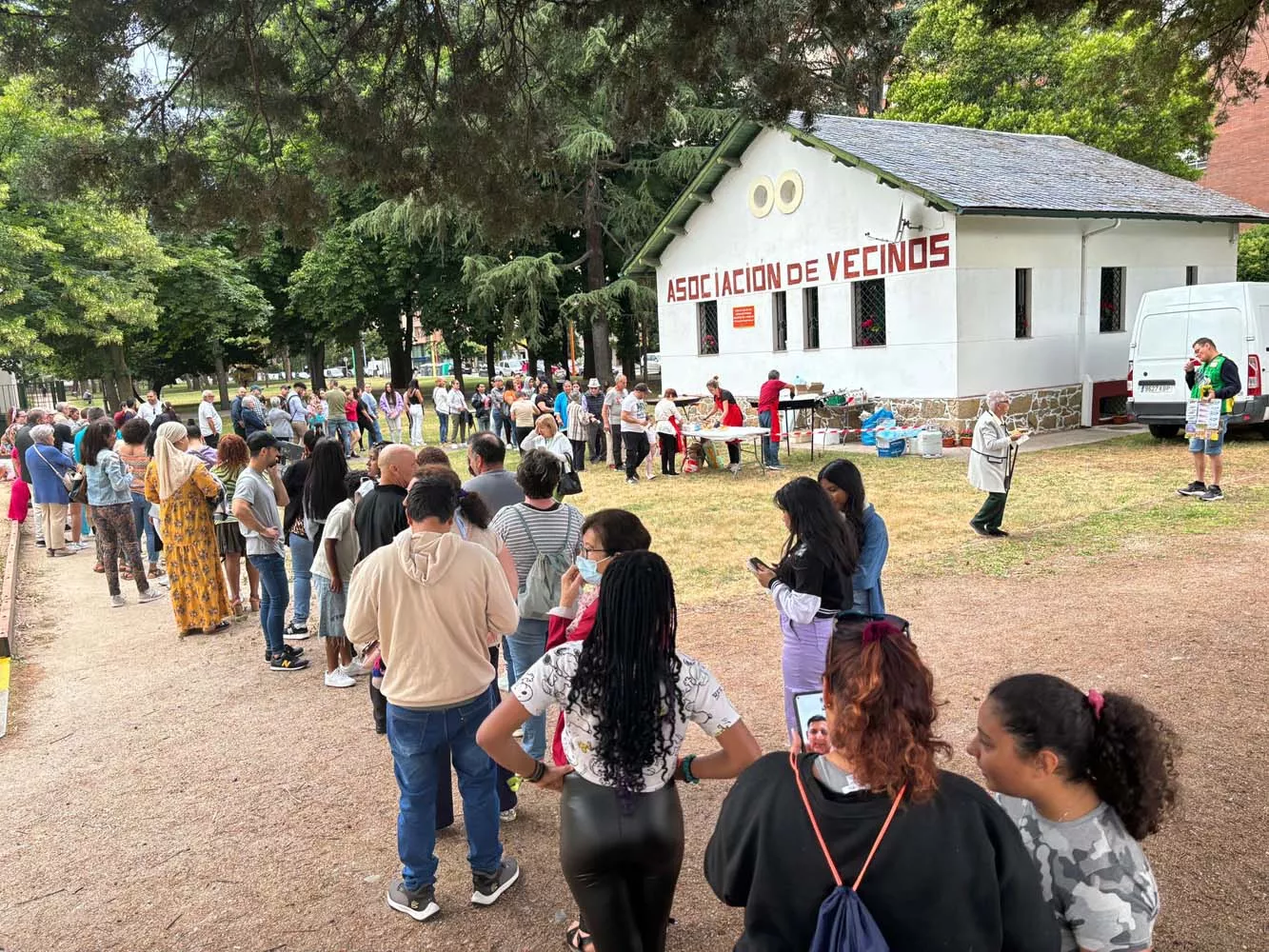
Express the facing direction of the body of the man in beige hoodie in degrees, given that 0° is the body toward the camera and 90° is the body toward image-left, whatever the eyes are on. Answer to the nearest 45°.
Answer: approximately 180°

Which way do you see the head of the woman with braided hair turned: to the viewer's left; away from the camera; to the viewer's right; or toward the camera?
away from the camera

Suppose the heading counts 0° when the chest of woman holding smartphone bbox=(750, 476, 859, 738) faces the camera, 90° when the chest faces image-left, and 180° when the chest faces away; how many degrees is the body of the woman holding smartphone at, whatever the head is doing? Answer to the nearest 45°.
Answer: approximately 90°

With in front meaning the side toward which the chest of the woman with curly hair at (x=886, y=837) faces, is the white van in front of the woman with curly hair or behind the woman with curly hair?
in front

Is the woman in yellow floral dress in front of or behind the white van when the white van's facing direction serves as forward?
behind

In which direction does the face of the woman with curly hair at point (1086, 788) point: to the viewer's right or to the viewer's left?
to the viewer's left

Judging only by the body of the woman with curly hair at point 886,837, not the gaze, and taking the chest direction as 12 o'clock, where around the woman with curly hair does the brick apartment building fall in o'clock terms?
The brick apartment building is roughly at 1 o'clock from the woman with curly hair.

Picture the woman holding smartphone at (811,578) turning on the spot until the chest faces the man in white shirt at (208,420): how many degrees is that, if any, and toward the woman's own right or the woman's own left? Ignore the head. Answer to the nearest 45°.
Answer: approximately 45° to the woman's own right

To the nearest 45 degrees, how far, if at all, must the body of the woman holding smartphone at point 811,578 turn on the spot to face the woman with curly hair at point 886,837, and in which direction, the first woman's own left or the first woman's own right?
approximately 90° to the first woman's own left

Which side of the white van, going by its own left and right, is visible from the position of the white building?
left

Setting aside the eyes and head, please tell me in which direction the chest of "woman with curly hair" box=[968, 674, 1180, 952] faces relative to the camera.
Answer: to the viewer's left

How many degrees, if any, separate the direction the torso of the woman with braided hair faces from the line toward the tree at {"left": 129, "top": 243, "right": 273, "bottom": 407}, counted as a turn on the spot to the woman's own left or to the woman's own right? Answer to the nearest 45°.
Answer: approximately 45° to the woman's own left

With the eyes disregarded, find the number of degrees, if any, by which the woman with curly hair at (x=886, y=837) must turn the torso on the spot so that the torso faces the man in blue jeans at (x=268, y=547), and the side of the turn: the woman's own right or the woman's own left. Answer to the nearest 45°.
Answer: approximately 45° to the woman's own left

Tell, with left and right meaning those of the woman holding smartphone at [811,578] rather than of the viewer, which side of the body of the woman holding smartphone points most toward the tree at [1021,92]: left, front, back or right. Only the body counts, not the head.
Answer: right

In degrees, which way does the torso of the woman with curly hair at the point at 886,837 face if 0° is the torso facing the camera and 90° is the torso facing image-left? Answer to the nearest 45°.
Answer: approximately 180°

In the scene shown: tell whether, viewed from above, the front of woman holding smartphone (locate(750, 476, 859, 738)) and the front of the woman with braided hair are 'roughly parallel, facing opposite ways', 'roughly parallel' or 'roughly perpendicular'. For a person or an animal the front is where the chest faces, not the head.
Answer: roughly perpendicular
